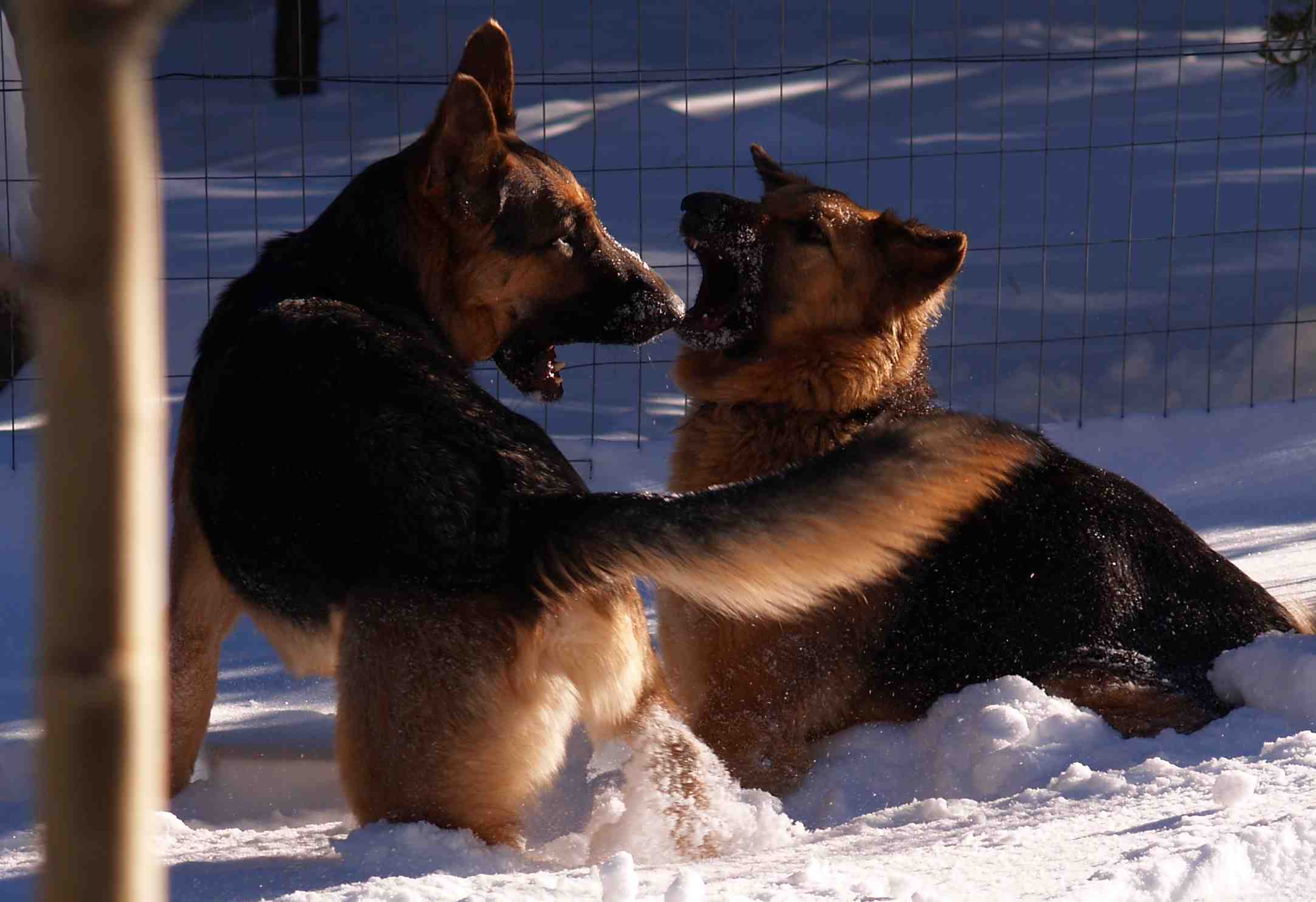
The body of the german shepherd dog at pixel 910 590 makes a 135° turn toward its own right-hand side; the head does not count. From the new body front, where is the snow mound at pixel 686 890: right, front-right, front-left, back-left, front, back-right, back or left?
back-right

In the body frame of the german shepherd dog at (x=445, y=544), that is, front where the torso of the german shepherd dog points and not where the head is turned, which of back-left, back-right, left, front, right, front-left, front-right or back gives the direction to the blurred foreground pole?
back-left

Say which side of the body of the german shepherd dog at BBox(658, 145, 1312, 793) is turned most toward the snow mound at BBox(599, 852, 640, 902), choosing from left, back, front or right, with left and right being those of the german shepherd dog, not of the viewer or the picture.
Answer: left

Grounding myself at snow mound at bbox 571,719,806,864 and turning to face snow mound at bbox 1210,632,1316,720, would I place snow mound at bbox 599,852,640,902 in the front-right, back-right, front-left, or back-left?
back-right

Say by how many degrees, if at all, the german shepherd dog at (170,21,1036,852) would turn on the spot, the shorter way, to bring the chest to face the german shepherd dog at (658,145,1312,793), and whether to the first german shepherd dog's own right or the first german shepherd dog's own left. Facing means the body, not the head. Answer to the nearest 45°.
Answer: approximately 90° to the first german shepherd dog's own right

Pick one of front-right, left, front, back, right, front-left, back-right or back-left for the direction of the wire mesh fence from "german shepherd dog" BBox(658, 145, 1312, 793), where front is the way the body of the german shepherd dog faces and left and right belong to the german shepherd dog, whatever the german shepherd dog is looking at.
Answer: right

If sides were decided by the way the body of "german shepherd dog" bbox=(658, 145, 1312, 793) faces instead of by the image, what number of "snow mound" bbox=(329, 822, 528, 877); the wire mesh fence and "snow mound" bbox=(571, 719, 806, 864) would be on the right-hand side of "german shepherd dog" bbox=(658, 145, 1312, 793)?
1

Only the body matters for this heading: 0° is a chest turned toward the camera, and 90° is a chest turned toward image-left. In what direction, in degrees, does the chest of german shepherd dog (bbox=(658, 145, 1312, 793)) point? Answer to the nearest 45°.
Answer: approximately 90°

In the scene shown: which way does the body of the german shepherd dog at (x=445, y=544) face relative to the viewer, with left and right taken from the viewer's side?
facing away from the viewer and to the left of the viewer
